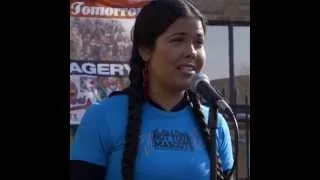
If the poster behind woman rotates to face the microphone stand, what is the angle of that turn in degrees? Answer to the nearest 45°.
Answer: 0° — it already faces it

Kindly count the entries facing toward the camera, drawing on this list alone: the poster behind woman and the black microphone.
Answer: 1

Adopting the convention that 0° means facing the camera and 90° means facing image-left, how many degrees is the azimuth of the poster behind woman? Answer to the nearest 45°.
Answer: approximately 0°

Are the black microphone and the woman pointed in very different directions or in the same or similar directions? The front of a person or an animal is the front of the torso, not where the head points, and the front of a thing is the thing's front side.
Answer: very different directions

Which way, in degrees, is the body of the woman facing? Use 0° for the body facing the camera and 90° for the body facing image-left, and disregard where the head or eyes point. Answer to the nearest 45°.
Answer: approximately 315°

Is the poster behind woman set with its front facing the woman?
yes

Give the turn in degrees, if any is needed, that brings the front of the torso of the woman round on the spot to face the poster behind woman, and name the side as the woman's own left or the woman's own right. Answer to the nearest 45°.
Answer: approximately 135° to the woman's own left

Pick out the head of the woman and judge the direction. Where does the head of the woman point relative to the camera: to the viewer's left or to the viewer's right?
to the viewer's right

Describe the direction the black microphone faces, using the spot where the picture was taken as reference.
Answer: facing away from the viewer and to the left of the viewer
